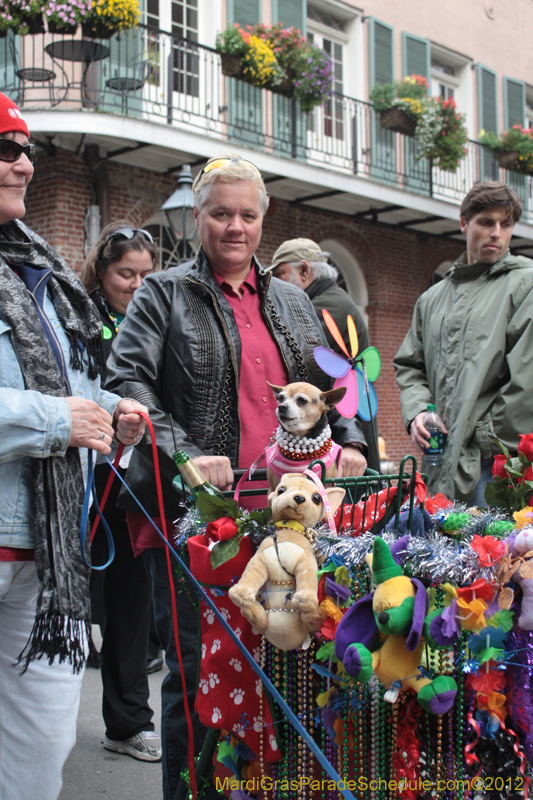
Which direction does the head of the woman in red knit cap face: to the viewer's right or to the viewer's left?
to the viewer's right

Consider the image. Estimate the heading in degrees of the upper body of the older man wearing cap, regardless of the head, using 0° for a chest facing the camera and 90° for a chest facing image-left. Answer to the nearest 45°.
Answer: approximately 90°

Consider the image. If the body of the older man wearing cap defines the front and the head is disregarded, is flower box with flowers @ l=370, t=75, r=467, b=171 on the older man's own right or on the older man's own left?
on the older man's own right

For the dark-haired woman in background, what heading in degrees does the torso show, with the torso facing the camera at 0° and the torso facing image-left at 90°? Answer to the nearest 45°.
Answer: approximately 315°

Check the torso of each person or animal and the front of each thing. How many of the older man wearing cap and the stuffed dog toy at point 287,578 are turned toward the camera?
1

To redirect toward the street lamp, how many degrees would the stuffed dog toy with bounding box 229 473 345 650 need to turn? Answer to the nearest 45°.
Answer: approximately 180°

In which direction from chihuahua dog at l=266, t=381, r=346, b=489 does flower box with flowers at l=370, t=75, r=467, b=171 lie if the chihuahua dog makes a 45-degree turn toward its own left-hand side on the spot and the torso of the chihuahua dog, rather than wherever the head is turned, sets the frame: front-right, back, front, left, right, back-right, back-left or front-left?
back

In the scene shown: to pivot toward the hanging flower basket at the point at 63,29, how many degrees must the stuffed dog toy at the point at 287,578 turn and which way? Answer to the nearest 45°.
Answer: approximately 180°

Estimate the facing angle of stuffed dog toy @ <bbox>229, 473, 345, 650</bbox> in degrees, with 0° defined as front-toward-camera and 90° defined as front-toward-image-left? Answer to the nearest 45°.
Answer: approximately 0°
